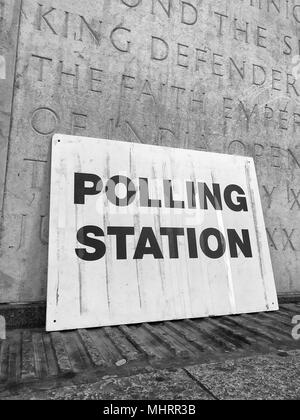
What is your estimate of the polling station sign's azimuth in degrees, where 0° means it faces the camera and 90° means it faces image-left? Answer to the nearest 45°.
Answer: approximately 315°

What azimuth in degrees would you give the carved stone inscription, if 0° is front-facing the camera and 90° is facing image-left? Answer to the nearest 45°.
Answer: approximately 315°
